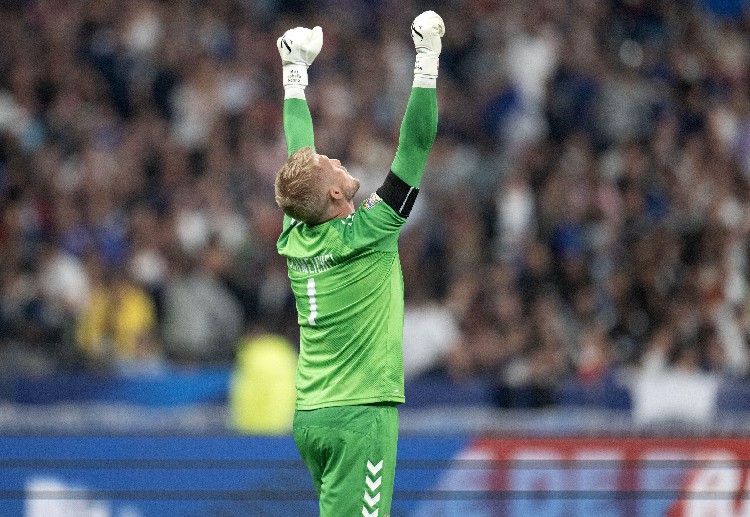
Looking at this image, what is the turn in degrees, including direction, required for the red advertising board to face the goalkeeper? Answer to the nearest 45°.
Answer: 0° — it already faces them

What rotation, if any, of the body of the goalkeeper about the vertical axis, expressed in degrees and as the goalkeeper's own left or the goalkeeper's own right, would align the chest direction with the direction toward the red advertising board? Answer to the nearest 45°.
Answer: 0° — they already face it

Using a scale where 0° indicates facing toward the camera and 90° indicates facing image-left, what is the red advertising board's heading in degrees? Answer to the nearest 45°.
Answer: approximately 0°

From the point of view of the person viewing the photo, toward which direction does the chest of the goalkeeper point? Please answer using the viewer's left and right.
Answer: facing away from the viewer and to the right of the viewer

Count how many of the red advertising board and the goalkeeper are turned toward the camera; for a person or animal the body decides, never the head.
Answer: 1

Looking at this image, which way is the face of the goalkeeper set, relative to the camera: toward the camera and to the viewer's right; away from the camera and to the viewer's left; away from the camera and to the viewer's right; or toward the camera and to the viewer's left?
away from the camera and to the viewer's right
